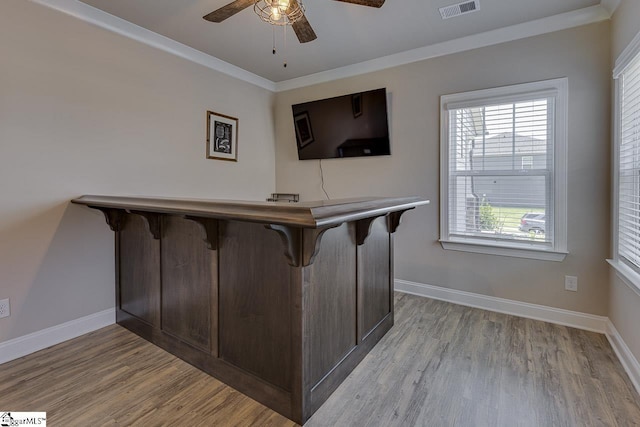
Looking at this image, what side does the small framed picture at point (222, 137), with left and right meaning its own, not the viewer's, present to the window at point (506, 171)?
front

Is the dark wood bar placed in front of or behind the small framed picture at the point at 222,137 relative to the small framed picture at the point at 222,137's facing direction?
in front

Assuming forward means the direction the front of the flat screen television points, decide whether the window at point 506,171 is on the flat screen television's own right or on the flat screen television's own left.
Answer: on the flat screen television's own left

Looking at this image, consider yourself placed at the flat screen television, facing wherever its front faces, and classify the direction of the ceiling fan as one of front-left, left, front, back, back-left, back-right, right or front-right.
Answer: front-left

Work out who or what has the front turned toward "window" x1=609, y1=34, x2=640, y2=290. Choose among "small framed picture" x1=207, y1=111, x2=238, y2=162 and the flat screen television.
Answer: the small framed picture

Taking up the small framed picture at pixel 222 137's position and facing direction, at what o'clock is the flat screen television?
The flat screen television is roughly at 11 o'clock from the small framed picture.

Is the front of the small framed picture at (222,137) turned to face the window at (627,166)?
yes

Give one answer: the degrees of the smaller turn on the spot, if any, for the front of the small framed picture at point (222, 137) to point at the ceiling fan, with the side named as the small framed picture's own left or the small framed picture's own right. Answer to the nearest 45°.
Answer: approximately 45° to the small framed picture's own right

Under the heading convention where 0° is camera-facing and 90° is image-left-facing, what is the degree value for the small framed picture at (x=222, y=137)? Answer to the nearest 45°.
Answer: approximately 315°

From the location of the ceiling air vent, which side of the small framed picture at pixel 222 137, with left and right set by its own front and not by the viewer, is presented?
front

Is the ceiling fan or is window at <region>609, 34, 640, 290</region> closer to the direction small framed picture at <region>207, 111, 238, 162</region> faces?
the window

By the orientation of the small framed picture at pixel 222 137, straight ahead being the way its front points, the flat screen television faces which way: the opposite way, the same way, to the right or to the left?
to the right

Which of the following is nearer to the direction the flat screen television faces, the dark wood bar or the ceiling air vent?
the dark wood bar

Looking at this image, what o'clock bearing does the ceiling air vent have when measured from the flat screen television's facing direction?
The ceiling air vent is roughly at 9 o'clock from the flat screen television.

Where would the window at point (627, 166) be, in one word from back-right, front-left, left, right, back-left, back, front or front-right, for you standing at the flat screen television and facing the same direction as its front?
left

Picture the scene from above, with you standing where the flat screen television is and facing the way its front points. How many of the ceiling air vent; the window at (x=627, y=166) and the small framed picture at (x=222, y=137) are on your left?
2

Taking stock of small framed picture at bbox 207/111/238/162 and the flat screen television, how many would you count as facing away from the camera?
0
